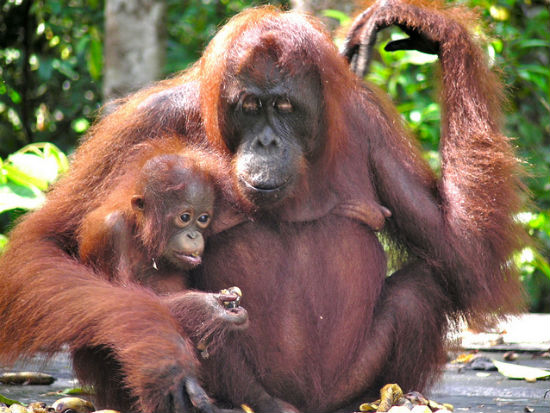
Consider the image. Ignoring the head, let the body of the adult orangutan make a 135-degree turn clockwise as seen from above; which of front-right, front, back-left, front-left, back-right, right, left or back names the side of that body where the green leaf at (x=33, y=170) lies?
front

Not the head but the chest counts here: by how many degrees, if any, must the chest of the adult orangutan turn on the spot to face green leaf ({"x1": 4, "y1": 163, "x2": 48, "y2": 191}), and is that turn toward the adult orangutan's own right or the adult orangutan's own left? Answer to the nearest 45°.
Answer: approximately 135° to the adult orangutan's own right

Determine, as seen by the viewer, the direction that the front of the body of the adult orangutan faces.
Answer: toward the camera

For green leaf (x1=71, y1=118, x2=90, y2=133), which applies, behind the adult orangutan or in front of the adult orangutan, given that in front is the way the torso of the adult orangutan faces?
behind

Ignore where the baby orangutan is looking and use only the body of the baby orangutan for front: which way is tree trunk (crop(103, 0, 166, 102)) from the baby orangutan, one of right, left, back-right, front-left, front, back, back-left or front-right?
back-left

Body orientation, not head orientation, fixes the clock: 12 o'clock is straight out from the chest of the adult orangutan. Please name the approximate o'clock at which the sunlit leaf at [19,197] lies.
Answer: The sunlit leaf is roughly at 4 o'clock from the adult orangutan.

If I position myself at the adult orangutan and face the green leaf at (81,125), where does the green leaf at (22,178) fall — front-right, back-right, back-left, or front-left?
front-left

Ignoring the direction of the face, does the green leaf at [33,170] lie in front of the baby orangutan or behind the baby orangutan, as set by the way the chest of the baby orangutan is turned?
behind

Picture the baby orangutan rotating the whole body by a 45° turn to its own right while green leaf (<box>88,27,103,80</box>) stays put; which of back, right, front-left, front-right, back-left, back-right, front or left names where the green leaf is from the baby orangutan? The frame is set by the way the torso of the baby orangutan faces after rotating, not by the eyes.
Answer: back

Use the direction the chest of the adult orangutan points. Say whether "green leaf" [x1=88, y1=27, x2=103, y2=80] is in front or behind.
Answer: behind
